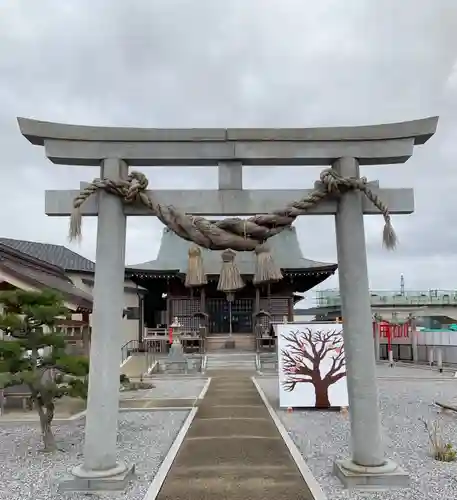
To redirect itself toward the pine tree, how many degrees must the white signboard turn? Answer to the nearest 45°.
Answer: approximately 45° to its right

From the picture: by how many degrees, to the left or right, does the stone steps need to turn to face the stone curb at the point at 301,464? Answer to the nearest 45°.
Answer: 0° — it already faces it

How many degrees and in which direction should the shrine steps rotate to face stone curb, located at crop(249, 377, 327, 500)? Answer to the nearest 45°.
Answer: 0° — it already faces it

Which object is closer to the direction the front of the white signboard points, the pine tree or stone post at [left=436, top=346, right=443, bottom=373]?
the pine tree

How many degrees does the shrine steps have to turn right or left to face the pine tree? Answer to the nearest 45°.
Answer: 0° — it already faces it

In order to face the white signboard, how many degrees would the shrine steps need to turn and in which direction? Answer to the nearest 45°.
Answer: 0° — it already faces it

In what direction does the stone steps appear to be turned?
toward the camera

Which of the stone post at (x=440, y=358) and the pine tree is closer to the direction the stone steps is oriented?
the pine tree

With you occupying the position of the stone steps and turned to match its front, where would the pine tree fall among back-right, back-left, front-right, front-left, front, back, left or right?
front

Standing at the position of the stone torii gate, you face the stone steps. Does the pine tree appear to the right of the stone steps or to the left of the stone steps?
left

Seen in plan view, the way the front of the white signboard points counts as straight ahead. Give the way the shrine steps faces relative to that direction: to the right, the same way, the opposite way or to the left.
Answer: the same way

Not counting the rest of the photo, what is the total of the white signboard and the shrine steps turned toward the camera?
2

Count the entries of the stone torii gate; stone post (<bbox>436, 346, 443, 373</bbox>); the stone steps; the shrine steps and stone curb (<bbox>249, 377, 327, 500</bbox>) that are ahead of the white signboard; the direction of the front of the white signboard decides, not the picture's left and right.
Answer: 2

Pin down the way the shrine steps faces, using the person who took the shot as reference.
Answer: facing the viewer

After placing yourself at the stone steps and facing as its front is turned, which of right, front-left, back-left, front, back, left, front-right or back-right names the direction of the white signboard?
front

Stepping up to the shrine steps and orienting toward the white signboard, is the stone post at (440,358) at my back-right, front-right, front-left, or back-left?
front-left

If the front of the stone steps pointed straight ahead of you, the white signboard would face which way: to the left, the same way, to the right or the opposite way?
the same way

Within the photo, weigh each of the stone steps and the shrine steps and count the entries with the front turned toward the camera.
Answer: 2

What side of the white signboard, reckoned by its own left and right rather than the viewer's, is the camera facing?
front

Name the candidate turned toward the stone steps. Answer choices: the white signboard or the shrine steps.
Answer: the shrine steps

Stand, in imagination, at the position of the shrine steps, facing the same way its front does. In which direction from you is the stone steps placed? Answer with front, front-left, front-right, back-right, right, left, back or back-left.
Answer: front
